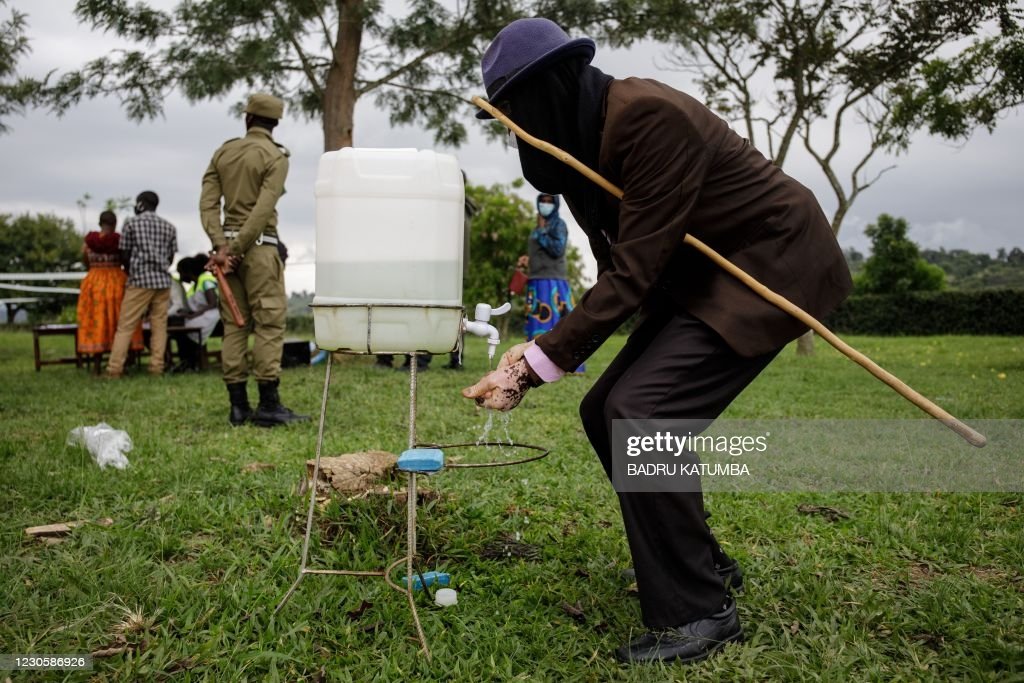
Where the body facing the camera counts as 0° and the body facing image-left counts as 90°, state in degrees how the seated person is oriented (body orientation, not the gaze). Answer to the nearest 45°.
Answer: approximately 90°

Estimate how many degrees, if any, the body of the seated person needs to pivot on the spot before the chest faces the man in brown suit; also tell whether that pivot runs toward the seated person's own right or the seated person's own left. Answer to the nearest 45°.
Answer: approximately 90° to the seated person's own left

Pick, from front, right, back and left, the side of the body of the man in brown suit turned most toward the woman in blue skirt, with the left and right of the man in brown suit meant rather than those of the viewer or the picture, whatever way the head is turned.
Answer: right

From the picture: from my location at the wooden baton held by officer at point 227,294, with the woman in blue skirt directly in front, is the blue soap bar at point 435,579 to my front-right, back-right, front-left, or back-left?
back-right

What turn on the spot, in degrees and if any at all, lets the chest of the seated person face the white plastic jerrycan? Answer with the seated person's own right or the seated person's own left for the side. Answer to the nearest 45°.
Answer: approximately 90° to the seated person's own left

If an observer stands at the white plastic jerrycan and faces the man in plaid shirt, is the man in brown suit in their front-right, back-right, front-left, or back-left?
back-right

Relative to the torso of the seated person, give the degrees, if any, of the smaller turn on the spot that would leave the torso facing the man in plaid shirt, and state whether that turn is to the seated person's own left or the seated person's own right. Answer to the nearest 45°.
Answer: approximately 45° to the seated person's own left

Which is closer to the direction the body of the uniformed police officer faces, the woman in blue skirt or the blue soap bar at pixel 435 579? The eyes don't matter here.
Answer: the woman in blue skirt

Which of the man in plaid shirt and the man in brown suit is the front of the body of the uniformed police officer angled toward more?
the man in plaid shirt

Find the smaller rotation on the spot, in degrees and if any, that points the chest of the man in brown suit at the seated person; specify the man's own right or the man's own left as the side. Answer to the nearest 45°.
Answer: approximately 45° to the man's own right

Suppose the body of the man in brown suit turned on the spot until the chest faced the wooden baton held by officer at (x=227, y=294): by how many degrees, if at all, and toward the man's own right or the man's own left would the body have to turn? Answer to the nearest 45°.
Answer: approximately 45° to the man's own right

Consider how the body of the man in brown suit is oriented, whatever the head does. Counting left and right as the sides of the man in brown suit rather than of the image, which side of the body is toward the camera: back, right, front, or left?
left

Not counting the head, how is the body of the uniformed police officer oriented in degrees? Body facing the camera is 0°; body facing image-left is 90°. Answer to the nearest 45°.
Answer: approximately 225°

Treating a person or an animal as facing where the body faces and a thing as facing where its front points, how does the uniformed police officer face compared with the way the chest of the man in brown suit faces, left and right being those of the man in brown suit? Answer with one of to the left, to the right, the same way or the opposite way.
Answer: to the right

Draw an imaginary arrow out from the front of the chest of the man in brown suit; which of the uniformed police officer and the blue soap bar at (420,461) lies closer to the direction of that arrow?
the blue soap bar
